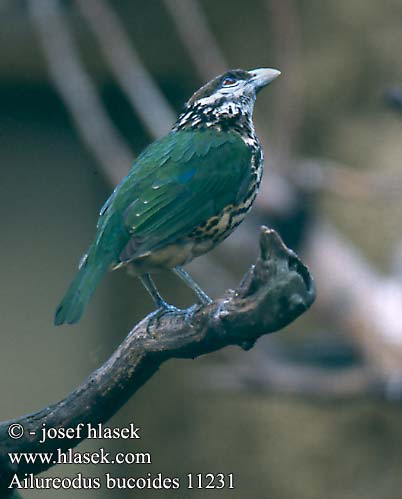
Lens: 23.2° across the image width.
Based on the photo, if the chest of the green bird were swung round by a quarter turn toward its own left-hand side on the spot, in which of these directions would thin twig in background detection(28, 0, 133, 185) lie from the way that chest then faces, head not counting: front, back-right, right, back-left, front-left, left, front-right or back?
front

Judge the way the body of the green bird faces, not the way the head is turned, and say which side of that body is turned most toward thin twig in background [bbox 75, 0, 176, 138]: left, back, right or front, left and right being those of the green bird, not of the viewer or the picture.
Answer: left

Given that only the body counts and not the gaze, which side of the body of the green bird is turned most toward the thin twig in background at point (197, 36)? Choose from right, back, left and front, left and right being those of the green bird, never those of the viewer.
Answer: left

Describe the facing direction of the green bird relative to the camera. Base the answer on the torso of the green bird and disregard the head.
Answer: to the viewer's right

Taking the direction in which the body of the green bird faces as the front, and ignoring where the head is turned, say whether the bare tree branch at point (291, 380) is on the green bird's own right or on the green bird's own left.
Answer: on the green bird's own left

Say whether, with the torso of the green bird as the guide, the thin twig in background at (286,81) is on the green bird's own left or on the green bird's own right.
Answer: on the green bird's own left
